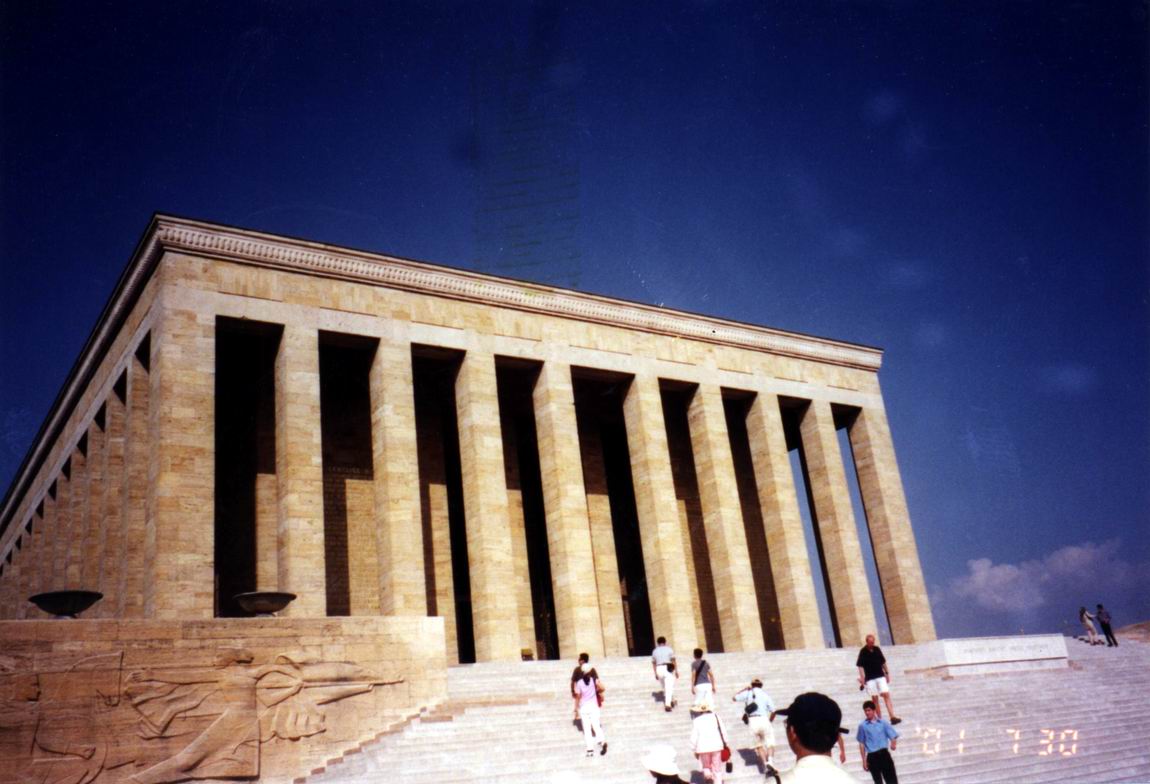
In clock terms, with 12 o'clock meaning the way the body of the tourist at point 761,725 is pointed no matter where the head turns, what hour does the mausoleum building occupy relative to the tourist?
The mausoleum building is roughly at 11 o'clock from the tourist.

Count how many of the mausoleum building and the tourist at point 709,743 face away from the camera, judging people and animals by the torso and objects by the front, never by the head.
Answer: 1

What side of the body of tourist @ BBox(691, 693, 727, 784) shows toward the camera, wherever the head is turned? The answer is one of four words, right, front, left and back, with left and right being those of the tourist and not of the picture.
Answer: back

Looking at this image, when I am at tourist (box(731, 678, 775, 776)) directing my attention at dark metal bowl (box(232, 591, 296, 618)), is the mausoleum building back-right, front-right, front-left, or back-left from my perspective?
front-right

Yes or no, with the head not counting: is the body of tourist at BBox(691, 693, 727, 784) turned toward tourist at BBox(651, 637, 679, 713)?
yes

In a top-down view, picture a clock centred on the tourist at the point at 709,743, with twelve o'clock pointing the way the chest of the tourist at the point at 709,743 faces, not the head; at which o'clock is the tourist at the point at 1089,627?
the tourist at the point at 1089,627 is roughly at 1 o'clock from the tourist at the point at 709,743.

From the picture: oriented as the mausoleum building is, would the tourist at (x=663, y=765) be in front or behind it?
in front

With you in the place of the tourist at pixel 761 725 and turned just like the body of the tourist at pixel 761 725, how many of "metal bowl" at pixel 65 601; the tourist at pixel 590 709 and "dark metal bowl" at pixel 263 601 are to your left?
3

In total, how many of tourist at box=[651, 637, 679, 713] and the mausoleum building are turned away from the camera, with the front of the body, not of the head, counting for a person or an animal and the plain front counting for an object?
1

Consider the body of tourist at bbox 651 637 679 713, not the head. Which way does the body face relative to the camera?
away from the camera

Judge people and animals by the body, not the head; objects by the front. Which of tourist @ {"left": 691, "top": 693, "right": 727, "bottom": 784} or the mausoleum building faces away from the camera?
the tourist

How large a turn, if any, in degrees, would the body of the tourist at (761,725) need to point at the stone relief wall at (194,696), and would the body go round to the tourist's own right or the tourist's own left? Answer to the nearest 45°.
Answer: approximately 90° to the tourist's own left

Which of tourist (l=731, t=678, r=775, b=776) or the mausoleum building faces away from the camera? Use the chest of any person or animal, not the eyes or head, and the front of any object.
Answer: the tourist

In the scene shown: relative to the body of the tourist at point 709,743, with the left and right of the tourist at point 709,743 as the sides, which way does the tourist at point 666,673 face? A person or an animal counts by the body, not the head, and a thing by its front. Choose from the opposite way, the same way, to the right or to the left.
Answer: the same way

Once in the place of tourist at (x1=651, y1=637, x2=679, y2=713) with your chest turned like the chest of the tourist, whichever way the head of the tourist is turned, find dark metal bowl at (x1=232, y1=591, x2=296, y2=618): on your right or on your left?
on your left

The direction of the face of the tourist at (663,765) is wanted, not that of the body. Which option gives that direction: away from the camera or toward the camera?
away from the camera

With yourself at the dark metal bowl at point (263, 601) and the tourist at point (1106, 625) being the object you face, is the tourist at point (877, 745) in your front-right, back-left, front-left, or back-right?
front-right

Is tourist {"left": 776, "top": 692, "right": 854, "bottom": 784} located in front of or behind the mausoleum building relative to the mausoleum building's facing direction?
in front

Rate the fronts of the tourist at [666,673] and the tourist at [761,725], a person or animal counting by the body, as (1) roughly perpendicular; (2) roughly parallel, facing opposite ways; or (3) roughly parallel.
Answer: roughly parallel

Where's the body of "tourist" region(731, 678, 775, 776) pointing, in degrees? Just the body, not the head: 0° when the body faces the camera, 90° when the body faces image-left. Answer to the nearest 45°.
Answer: approximately 180°
